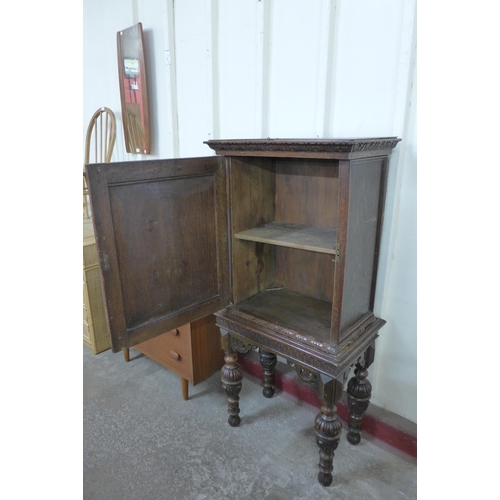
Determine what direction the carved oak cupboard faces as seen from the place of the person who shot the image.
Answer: facing the viewer and to the left of the viewer

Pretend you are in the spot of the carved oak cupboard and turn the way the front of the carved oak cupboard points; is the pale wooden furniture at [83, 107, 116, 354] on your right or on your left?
on your right

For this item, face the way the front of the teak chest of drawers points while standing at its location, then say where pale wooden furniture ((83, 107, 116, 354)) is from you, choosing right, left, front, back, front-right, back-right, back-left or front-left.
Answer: right

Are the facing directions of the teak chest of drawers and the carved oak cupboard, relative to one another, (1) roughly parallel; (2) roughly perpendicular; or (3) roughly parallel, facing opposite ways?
roughly parallel

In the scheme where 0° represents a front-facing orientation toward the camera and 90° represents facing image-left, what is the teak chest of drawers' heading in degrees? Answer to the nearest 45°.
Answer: approximately 45°
